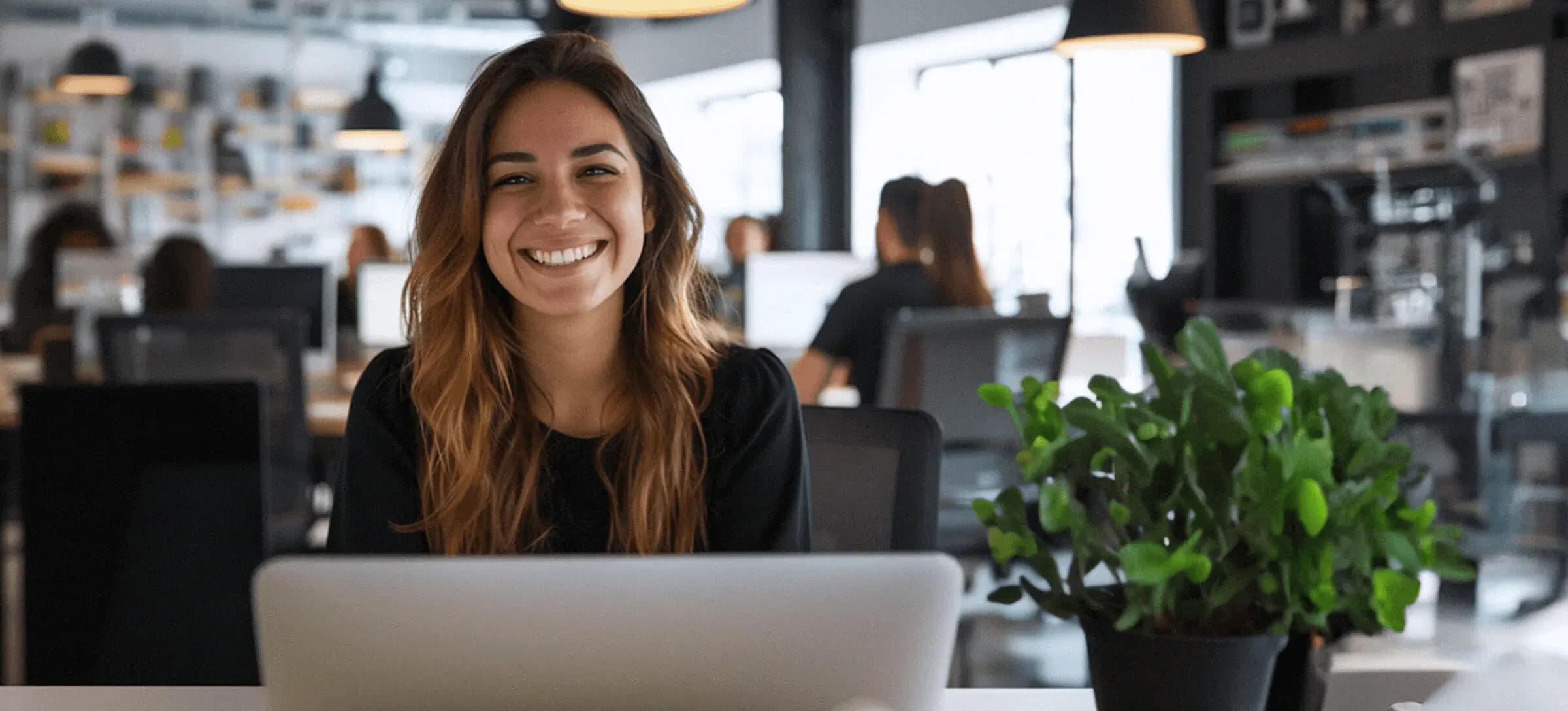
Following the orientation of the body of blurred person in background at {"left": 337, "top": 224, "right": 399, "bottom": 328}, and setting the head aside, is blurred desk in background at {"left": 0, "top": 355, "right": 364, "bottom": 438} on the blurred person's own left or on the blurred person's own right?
on the blurred person's own right

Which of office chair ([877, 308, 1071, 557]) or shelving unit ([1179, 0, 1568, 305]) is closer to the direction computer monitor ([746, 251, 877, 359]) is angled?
the office chair

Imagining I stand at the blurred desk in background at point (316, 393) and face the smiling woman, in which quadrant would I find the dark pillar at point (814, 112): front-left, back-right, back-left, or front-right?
back-left

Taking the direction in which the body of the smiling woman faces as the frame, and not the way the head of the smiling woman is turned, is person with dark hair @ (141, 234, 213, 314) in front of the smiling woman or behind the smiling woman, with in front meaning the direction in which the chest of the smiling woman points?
behind
